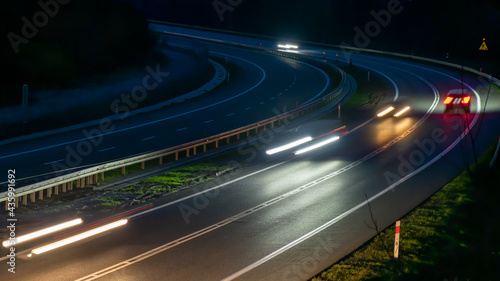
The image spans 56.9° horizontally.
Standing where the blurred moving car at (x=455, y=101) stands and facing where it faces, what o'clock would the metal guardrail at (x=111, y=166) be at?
The metal guardrail is roughly at 7 o'clock from the blurred moving car.

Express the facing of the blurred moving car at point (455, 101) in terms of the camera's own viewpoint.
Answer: facing away from the viewer
